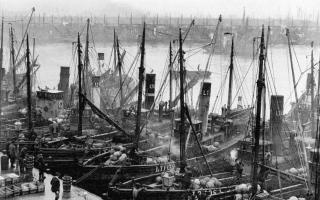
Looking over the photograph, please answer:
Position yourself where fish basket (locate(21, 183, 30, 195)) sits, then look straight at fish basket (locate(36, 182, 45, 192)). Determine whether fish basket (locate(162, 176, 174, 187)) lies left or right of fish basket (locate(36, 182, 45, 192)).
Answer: right

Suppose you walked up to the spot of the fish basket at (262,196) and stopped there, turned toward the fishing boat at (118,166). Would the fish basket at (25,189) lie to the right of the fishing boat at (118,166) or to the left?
left
